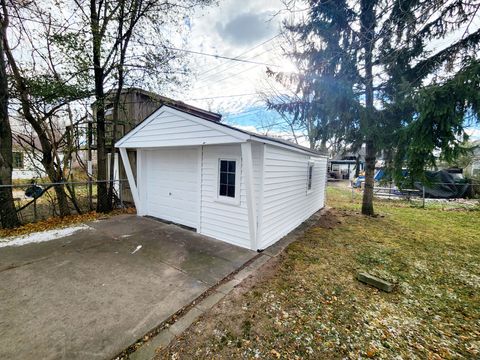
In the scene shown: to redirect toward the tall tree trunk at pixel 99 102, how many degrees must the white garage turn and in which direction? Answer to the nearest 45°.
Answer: approximately 90° to its right

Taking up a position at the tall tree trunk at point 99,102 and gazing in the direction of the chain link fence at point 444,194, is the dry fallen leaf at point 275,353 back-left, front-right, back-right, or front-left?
front-right

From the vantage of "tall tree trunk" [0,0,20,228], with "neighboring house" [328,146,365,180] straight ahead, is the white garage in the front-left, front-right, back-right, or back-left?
front-right

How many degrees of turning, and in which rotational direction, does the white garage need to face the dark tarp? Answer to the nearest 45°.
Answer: approximately 180°

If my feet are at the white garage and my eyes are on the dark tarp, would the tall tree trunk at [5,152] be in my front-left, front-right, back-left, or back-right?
back-left

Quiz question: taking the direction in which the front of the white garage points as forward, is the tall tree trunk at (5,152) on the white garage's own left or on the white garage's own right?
on the white garage's own right

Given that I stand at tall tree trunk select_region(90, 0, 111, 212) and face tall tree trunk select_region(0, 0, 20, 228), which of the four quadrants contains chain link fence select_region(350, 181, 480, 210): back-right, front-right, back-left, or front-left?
back-left

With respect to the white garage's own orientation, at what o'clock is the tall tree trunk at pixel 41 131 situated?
The tall tree trunk is roughly at 2 o'clock from the white garage.

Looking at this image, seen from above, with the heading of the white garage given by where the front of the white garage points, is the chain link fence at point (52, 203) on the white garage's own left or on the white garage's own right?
on the white garage's own right

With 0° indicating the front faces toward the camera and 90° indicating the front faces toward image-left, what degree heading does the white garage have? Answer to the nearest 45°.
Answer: approximately 45°

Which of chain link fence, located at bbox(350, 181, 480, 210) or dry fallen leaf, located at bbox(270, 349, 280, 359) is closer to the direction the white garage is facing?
the dry fallen leaf

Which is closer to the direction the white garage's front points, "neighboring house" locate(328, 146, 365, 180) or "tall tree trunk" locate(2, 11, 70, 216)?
the tall tree trunk

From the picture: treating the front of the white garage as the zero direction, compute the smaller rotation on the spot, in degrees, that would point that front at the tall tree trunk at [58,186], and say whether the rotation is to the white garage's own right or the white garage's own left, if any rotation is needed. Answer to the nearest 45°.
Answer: approximately 45° to the white garage's own right
